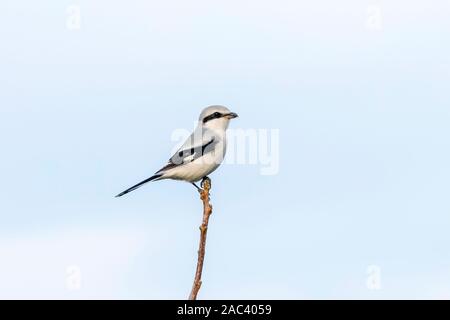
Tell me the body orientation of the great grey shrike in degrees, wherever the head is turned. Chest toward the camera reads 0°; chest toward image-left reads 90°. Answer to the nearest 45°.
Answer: approximately 270°
